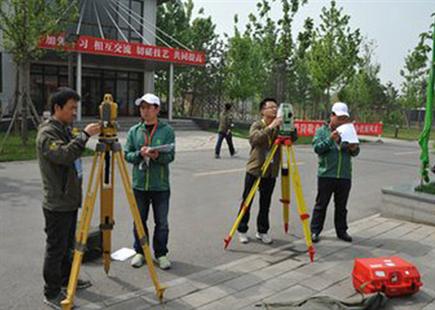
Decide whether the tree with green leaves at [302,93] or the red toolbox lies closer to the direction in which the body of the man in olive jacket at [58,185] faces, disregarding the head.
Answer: the red toolbox

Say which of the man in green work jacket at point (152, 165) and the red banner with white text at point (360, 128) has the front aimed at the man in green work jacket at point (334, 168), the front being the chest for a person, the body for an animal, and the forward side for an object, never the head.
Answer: the red banner with white text

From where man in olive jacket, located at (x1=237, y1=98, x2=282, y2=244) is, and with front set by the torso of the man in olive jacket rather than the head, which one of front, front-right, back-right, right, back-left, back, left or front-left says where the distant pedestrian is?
back-left

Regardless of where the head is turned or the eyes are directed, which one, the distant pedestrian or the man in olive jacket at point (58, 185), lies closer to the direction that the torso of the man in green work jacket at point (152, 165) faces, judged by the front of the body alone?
the man in olive jacket

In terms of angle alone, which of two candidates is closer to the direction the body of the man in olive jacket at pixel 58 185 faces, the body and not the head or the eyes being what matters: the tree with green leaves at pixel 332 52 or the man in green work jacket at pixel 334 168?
the man in green work jacket

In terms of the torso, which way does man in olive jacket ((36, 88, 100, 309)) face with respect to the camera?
to the viewer's right

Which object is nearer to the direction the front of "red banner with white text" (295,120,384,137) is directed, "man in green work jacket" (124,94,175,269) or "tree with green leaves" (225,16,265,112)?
the man in green work jacket

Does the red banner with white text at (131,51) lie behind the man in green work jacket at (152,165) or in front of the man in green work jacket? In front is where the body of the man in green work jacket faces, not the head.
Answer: behind

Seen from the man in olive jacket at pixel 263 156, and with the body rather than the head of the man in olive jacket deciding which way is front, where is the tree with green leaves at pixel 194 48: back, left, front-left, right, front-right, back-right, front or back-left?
back-left

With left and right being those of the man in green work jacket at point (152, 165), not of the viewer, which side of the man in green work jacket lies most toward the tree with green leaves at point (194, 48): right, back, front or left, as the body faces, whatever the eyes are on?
back
